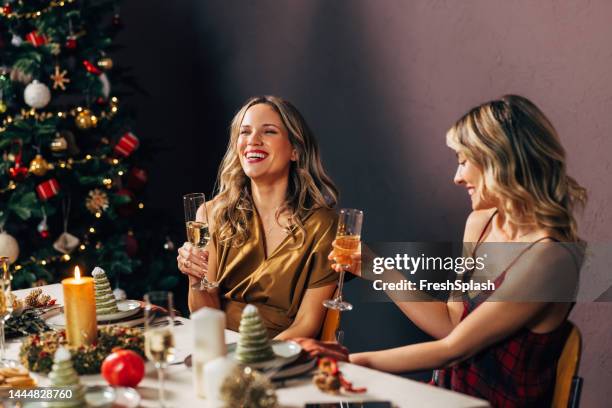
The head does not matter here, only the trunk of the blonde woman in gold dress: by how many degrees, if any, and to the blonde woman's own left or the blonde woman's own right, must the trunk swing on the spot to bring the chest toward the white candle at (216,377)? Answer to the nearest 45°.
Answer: approximately 45° to the blonde woman's own left

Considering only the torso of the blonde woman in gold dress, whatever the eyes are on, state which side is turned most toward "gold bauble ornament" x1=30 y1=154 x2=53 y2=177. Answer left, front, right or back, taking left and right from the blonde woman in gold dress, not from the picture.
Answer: right

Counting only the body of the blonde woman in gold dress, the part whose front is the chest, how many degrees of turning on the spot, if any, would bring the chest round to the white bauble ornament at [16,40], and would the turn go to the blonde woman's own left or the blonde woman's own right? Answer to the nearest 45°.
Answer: approximately 90° to the blonde woman's own right

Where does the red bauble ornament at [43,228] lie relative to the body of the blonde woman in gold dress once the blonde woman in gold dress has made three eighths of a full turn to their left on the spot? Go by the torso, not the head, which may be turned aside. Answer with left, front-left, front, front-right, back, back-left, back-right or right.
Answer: back-left

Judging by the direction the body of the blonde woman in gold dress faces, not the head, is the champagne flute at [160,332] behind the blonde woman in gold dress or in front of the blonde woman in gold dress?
in front

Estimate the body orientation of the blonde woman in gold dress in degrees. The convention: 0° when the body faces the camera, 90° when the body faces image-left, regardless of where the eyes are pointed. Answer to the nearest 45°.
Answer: approximately 45°

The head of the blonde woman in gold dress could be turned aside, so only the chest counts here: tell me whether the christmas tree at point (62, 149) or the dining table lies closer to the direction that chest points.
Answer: the dining table

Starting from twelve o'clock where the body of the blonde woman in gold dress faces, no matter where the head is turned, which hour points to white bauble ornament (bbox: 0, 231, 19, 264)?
The white bauble ornament is roughly at 3 o'clock from the blonde woman in gold dress.

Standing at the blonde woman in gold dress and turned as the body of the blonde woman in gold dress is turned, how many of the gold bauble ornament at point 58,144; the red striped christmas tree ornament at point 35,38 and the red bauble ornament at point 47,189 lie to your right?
3

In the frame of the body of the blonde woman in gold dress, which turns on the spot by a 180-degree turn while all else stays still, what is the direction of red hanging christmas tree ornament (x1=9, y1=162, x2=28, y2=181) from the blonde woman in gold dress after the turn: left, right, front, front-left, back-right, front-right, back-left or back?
left
